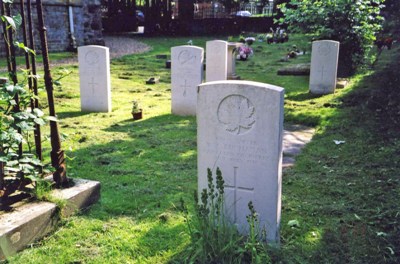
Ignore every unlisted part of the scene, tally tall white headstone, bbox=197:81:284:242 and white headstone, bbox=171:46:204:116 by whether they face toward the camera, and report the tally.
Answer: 2

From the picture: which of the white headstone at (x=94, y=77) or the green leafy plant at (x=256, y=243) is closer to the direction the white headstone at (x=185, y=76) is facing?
the green leafy plant

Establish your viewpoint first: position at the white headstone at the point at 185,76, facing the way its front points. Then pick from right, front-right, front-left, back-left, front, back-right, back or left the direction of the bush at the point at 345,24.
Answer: back-left

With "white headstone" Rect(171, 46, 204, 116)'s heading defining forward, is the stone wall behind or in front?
behind

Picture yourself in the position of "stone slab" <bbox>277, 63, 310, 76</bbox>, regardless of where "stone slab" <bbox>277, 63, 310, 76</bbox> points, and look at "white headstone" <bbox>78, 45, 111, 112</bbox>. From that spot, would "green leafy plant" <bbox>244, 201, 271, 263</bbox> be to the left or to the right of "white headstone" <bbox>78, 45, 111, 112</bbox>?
left

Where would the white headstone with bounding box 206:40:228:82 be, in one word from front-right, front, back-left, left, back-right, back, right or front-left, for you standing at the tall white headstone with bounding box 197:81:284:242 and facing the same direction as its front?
back

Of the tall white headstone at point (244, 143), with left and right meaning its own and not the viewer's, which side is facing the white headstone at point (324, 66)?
back

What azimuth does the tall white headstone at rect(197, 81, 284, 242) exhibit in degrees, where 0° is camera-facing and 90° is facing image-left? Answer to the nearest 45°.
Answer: approximately 0°

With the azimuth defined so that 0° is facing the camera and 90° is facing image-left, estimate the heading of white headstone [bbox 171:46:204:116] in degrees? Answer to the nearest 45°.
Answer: approximately 0°

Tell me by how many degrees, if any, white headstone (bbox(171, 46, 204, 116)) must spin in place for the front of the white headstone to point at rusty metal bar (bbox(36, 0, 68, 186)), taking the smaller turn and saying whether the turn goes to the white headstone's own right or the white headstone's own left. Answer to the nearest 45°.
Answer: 0° — it already faces it

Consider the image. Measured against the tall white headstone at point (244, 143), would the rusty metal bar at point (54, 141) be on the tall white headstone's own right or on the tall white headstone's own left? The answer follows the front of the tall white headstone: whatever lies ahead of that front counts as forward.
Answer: on the tall white headstone's own right
